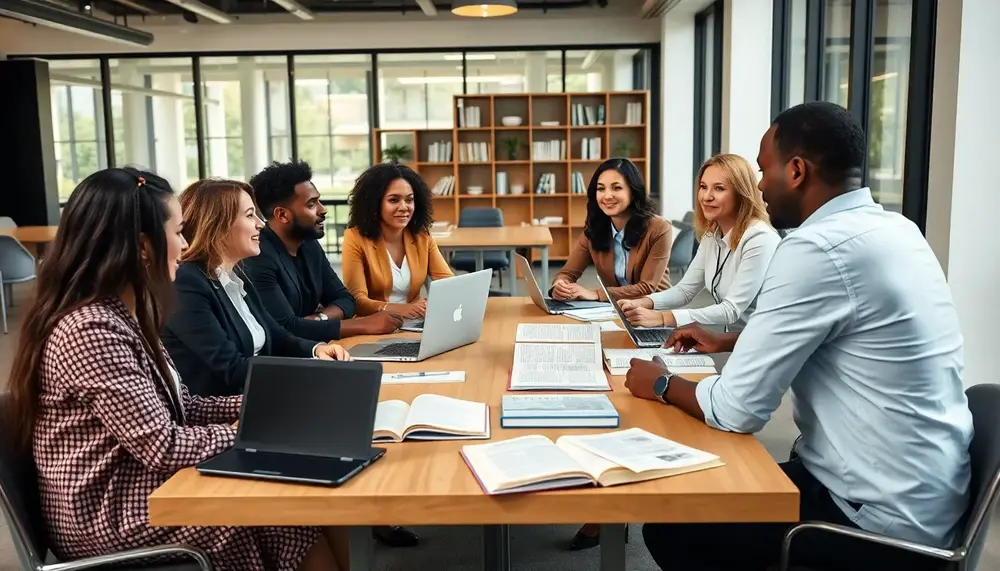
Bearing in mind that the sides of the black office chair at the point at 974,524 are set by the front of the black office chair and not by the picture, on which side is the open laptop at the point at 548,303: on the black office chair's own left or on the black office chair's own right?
on the black office chair's own right

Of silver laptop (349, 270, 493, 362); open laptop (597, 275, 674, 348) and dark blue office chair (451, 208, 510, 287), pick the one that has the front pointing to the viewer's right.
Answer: the open laptop

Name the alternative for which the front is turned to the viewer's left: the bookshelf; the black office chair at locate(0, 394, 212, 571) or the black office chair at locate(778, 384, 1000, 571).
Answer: the black office chair at locate(778, 384, 1000, 571)

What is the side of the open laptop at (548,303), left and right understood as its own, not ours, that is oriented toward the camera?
right

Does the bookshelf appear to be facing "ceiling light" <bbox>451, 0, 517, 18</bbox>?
yes

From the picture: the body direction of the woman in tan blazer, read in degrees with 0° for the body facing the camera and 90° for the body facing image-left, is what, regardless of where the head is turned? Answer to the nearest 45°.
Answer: approximately 45°

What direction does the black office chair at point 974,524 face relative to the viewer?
to the viewer's left

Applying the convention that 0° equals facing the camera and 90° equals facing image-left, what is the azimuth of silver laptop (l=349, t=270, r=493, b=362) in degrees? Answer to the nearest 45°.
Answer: approximately 135°
